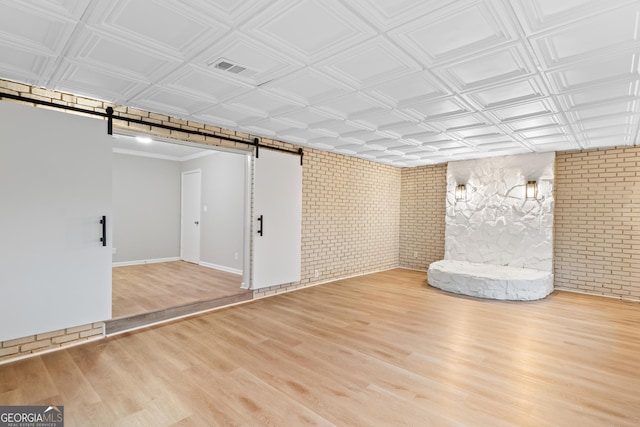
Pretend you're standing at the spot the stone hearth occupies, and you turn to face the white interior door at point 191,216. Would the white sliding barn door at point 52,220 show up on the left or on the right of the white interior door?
left

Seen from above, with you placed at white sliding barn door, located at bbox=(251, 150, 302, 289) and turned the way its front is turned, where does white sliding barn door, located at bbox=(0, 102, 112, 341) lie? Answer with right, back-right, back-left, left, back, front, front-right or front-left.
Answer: right

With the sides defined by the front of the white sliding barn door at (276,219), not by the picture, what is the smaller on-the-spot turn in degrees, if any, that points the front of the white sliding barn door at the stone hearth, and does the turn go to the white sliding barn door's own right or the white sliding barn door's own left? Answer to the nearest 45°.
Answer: approximately 45° to the white sliding barn door's own left

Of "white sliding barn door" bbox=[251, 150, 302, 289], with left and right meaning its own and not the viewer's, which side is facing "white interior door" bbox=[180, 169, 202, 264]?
back

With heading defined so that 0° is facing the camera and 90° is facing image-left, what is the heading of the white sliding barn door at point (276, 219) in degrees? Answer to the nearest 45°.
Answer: approximately 315°

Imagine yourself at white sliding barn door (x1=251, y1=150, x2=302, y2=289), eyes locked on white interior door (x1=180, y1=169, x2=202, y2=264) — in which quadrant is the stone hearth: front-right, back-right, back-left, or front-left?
back-right
